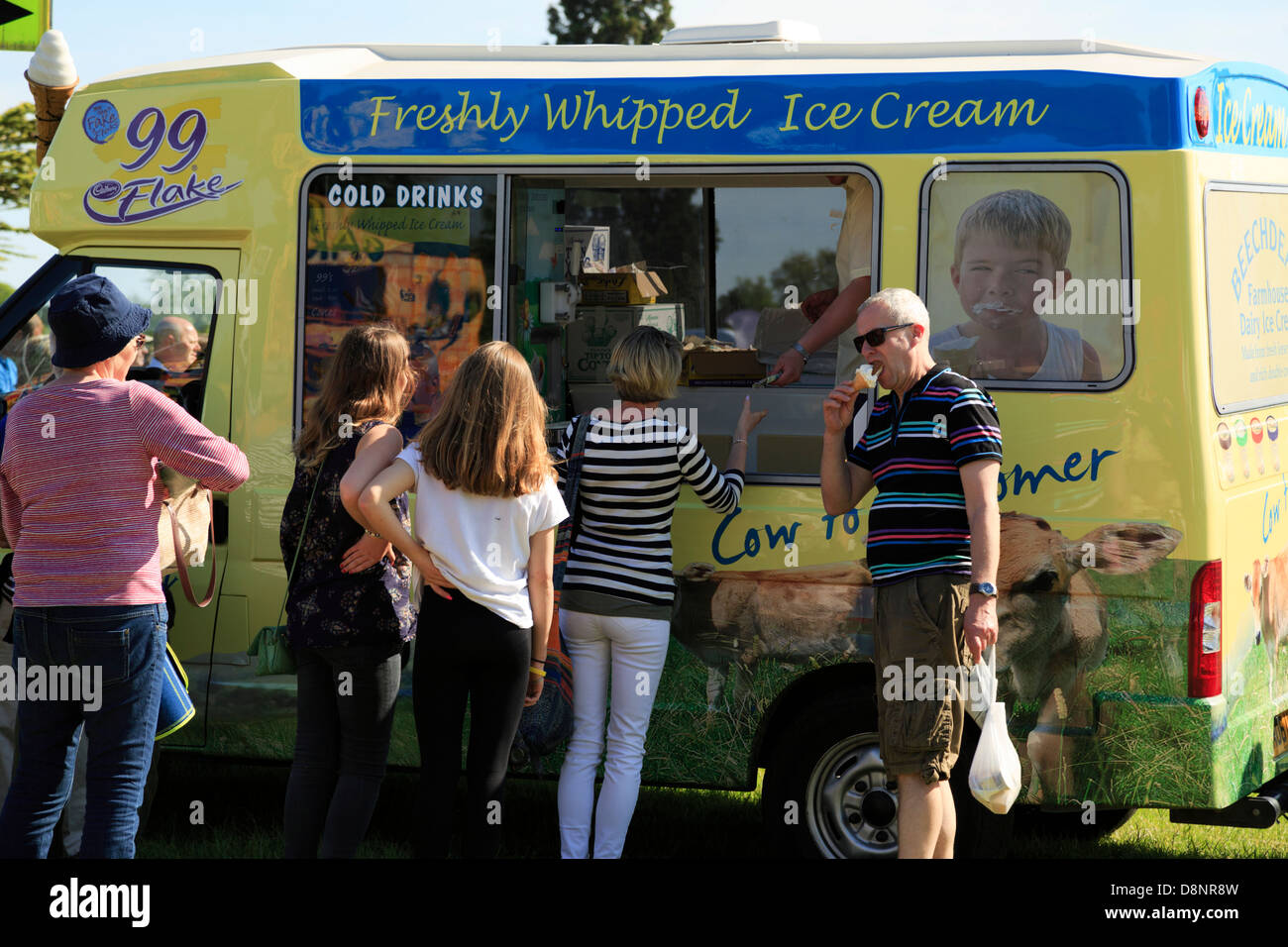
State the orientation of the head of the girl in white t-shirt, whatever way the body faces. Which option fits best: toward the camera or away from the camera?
away from the camera

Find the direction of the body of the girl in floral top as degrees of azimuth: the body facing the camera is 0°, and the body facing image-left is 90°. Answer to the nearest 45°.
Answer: approximately 225°

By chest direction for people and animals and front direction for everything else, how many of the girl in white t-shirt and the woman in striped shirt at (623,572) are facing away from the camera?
2

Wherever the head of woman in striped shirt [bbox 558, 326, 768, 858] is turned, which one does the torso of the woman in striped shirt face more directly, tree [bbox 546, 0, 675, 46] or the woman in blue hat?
the tree

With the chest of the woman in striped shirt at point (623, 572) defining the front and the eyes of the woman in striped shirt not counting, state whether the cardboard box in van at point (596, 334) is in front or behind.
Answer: in front

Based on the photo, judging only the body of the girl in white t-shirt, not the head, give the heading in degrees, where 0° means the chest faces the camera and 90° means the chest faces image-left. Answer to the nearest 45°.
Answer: approximately 180°

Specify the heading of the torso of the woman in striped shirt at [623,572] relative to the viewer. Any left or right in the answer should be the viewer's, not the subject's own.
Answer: facing away from the viewer

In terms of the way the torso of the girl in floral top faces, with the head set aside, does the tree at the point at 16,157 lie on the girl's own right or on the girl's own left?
on the girl's own left

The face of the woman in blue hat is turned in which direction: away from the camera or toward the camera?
away from the camera

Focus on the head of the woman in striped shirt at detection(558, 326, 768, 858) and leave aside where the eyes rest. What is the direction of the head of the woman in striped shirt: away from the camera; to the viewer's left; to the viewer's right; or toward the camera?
away from the camera
